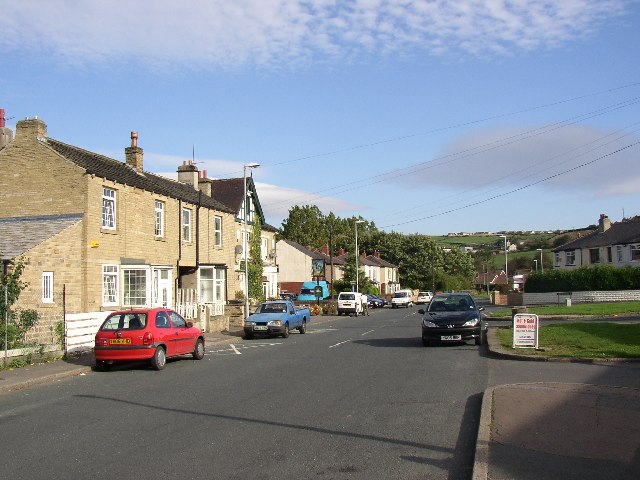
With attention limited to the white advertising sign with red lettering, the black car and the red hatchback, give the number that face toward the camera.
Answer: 2

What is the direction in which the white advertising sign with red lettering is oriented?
toward the camera

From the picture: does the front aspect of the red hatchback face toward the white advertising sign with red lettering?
no

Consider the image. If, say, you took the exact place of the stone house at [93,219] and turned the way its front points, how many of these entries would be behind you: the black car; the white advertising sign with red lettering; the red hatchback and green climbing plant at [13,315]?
0

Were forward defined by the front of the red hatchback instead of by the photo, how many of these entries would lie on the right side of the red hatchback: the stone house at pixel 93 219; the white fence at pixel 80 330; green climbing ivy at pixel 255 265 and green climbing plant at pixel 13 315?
0

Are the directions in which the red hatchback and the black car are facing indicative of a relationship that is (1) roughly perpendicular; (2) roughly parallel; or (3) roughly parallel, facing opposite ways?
roughly parallel, facing opposite ways

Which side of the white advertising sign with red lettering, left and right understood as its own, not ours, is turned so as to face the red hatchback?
right

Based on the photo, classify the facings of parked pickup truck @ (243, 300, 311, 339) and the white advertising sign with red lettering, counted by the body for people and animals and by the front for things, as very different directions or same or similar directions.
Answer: same or similar directions

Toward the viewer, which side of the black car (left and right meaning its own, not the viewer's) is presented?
front

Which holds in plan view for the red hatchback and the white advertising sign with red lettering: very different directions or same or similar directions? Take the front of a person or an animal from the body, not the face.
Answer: very different directions

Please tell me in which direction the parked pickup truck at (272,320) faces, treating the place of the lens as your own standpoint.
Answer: facing the viewer and to the left of the viewer

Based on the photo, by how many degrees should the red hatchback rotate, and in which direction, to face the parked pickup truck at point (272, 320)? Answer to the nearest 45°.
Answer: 0° — it already faces it

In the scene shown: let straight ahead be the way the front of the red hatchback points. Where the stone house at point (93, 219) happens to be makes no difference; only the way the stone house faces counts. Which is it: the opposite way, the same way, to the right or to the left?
to the right

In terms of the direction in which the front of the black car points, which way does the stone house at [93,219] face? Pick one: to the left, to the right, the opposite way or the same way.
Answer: to the left

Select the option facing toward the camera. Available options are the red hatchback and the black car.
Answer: the black car

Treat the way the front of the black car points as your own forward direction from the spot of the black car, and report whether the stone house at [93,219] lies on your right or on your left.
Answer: on your right

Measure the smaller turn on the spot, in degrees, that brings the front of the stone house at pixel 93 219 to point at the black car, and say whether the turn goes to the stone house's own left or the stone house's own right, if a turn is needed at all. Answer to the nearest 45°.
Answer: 0° — it already faces it

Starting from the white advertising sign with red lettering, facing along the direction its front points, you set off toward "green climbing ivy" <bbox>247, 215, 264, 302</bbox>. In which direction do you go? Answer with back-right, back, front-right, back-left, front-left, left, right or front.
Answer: back-right

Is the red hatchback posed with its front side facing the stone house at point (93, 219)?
no

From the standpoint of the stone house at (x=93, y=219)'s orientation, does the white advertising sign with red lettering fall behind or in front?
in front
